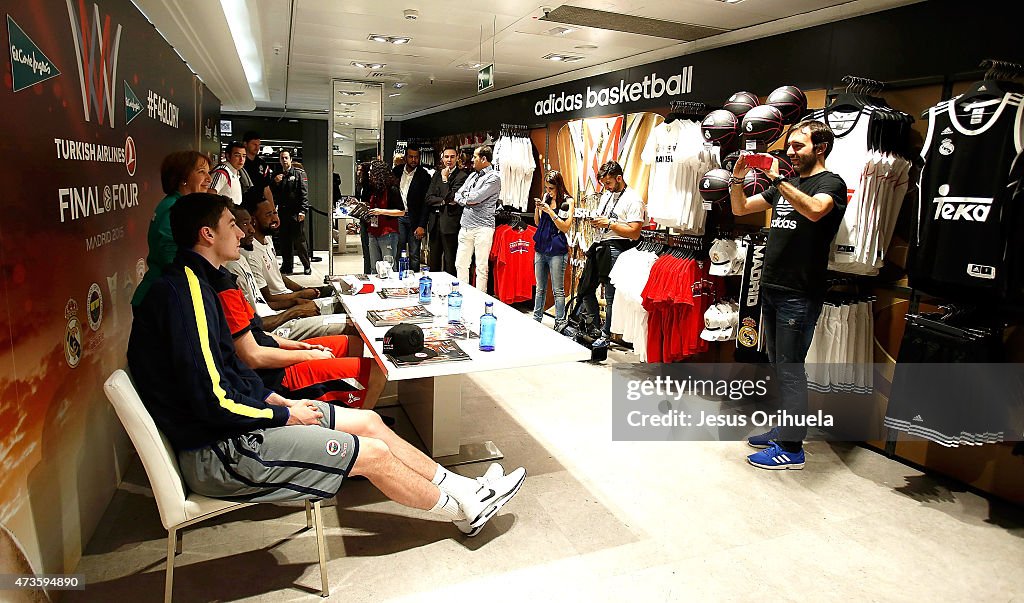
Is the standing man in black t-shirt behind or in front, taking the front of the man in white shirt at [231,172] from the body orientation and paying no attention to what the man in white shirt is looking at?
in front

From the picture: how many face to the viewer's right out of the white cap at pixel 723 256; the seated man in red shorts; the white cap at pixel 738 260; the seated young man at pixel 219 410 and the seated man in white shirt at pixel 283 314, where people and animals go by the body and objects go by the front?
3

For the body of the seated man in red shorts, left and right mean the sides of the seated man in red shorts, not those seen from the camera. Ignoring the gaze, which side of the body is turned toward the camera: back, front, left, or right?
right

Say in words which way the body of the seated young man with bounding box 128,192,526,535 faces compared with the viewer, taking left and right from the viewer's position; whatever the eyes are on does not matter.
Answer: facing to the right of the viewer

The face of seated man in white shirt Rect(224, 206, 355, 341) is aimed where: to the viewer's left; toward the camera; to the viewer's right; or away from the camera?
to the viewer's right

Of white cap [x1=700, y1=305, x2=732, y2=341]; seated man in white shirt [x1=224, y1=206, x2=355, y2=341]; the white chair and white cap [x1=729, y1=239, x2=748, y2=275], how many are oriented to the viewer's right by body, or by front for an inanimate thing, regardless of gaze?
2

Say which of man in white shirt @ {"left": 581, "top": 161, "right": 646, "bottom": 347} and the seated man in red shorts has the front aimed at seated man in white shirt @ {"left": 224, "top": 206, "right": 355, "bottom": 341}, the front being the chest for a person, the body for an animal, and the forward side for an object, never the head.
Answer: the man in white shirt

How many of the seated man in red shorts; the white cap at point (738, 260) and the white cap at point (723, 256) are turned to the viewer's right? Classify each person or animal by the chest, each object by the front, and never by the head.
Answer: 1

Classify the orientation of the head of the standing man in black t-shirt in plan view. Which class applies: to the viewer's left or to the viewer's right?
to the viewer's left

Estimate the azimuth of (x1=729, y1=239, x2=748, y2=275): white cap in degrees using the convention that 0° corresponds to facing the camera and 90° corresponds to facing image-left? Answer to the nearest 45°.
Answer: approximately 45°

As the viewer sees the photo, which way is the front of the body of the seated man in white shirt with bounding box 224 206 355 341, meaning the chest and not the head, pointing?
to the viewer's right

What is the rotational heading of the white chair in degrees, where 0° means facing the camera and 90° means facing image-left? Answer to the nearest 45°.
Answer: approximately 270°
